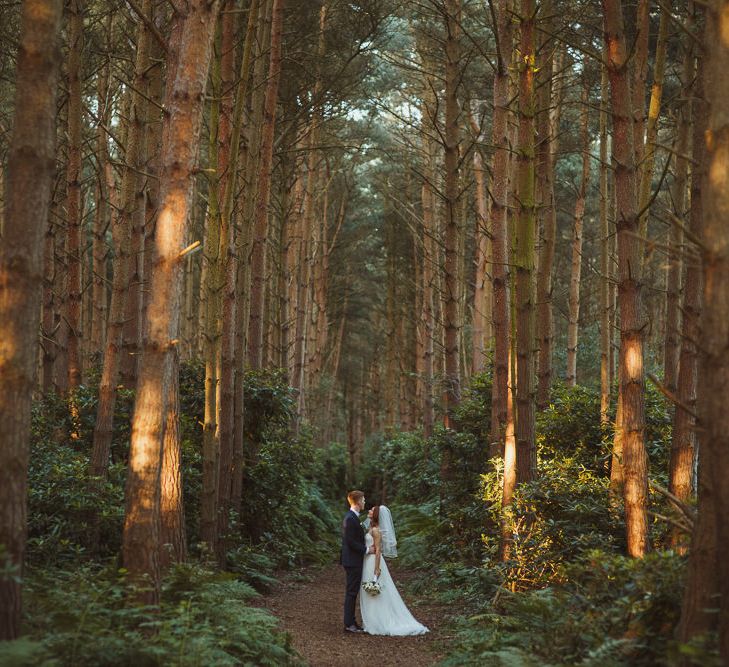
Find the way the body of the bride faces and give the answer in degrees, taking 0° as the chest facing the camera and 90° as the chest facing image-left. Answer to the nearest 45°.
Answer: approximately 90°

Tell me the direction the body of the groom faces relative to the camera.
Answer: to the viewer's right

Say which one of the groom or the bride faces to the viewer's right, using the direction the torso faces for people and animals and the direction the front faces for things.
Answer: the groom

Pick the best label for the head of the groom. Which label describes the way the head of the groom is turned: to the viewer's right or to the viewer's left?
to the viewer's right

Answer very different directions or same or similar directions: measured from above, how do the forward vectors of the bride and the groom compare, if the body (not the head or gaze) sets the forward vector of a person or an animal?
very different directions

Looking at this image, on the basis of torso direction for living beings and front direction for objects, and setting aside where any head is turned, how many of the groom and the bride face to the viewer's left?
1

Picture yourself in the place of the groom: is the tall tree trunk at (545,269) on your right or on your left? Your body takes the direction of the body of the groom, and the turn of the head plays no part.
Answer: on your left

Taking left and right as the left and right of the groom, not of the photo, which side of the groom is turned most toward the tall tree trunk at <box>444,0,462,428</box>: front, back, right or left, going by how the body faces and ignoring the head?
left
